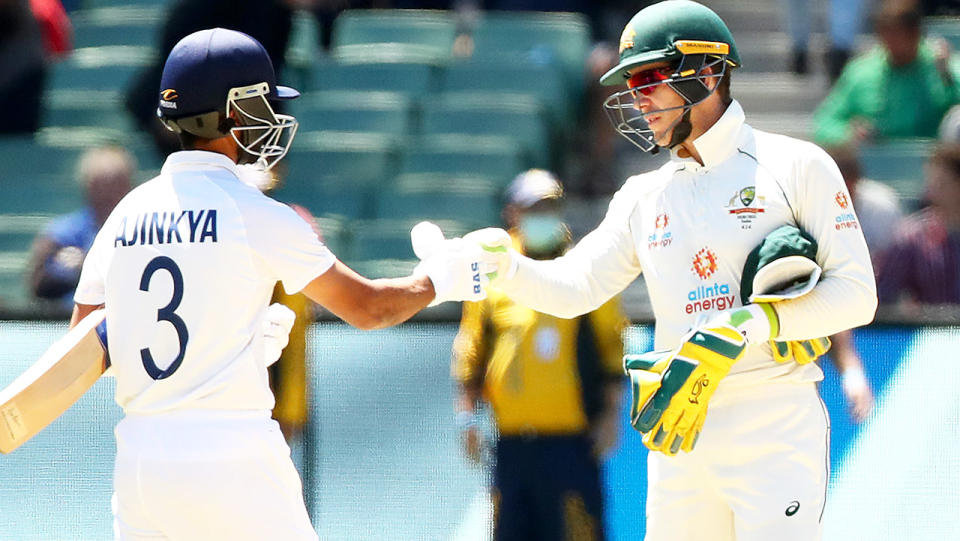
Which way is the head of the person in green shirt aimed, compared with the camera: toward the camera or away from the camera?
toward the camera

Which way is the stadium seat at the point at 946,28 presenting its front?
toward the camera

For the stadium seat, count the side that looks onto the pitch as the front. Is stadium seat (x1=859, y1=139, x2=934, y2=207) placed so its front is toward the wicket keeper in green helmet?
yes

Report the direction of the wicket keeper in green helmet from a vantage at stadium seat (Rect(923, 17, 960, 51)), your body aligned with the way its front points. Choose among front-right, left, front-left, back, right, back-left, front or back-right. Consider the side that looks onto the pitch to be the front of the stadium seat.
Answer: front

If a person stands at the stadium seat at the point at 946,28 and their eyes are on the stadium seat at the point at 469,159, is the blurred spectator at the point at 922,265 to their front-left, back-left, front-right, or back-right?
front-left

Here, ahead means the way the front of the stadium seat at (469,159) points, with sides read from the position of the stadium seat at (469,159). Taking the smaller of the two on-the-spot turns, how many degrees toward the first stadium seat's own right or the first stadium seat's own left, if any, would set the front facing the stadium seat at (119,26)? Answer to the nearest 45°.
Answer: approximately 135° to the first stadium seat's own right

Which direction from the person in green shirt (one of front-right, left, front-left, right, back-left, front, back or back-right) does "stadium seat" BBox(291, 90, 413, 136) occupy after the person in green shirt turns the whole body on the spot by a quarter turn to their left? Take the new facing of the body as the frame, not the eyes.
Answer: back

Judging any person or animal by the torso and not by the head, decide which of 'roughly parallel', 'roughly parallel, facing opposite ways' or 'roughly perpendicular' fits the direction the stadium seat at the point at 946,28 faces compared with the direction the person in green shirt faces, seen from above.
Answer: roughly parallel

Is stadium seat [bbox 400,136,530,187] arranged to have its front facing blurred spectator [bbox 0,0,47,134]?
no

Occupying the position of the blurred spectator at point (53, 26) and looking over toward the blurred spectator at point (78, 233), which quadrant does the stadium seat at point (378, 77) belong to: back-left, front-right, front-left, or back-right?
front-left

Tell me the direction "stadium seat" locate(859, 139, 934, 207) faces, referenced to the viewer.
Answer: facing the viewer

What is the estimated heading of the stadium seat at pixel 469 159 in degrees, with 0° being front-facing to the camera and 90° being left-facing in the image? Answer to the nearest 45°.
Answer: approximately 0°
